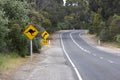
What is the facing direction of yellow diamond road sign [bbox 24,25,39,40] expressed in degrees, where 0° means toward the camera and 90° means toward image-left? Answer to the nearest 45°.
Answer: approximately 0°
